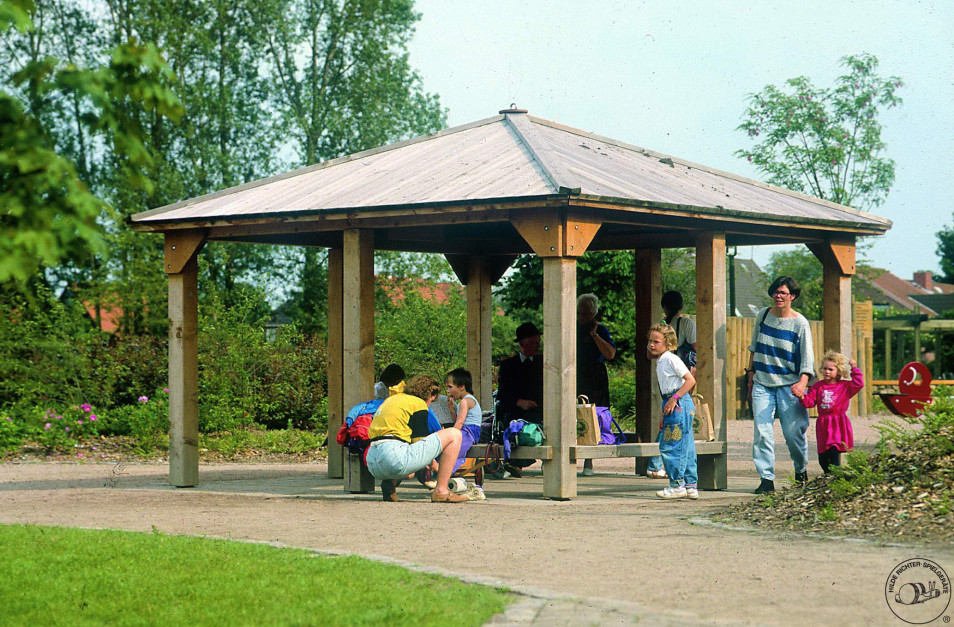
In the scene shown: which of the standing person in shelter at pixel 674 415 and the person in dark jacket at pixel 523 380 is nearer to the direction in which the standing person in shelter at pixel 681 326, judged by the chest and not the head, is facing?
the person in dark jacket

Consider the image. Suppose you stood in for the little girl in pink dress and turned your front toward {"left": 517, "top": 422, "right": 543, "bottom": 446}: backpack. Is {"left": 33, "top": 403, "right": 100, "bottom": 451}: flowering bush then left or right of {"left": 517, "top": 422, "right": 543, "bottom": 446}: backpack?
right
